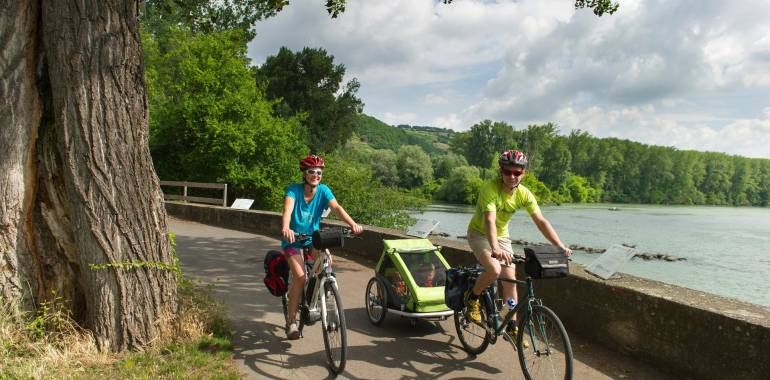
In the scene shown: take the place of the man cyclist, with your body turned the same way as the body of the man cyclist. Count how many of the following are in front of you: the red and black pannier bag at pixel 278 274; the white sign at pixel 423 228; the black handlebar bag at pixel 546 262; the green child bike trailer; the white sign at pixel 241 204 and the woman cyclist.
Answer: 1

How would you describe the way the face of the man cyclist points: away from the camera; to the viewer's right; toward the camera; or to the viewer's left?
toward the camera

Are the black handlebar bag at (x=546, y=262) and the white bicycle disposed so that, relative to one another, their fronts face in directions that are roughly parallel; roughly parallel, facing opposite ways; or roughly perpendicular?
roughly parallel

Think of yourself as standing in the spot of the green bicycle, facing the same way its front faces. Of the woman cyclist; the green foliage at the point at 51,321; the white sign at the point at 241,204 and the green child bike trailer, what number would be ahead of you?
0

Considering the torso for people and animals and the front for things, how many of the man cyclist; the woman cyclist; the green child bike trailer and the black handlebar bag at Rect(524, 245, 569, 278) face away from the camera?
0

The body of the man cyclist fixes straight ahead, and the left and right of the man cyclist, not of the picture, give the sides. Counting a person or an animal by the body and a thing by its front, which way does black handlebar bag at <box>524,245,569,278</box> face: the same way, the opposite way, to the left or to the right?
the same way

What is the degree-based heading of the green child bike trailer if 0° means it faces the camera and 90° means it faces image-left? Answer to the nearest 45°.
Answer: approximately 315°

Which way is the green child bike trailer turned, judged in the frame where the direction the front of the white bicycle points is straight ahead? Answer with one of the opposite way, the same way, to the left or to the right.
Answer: the same way

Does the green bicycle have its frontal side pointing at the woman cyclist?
no

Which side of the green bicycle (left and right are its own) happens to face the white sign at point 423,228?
back

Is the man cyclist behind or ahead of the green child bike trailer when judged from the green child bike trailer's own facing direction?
ahead

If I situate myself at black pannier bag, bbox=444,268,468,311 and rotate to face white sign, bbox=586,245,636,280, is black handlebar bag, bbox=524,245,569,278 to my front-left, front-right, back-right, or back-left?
front-right

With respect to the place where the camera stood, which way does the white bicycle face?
facing the viewer and to the right of the viewer

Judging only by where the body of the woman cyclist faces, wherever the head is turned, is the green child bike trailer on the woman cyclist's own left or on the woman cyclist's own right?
on the woman cyclist's own left

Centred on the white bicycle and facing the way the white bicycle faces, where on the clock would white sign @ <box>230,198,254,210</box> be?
The white sign is roughly at 7 o'clock from the white bicycle.

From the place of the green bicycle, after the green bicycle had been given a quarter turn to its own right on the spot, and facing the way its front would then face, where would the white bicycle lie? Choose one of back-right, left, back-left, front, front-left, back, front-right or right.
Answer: front-right

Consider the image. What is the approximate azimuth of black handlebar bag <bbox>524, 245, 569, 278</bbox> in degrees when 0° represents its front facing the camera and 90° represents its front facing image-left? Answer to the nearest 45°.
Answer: approximately 315°

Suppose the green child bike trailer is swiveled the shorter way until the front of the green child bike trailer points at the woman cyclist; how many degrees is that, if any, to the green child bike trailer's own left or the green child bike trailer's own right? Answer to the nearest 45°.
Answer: approximately 90° to the green child bike trailer's own right

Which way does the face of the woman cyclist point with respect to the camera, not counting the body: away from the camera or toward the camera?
toward the camera
